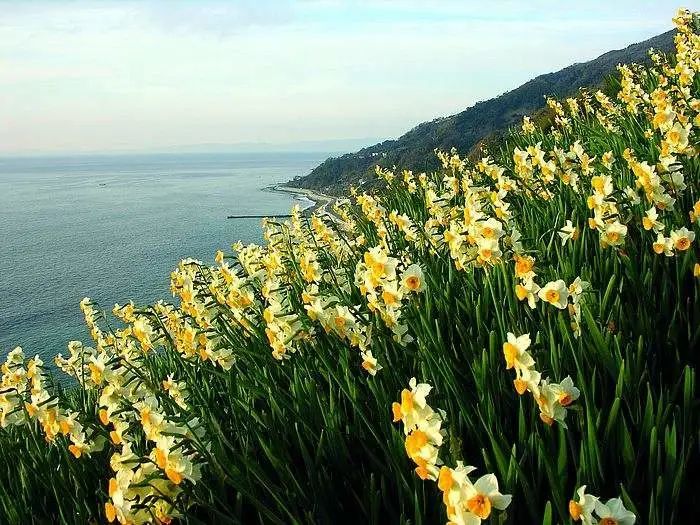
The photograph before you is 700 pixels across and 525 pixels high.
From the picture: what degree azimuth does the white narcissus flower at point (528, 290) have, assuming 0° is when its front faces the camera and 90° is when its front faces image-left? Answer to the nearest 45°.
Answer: approximately 45°

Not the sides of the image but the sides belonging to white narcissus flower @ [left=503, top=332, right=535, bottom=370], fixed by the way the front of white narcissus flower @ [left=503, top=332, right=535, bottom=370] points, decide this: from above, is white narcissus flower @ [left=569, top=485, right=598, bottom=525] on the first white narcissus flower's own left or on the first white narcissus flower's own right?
on the first white narcissus flower's own left

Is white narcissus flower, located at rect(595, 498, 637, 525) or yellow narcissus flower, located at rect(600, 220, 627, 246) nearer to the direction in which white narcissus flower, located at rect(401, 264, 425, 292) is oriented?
the white narcissus flower

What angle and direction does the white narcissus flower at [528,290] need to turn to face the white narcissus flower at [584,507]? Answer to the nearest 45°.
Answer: approximately 45° to its left

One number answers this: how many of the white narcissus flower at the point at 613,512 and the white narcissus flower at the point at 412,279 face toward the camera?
2

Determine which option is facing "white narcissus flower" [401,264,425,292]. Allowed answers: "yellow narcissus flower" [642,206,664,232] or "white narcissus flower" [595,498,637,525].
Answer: the yellow narcissus flower

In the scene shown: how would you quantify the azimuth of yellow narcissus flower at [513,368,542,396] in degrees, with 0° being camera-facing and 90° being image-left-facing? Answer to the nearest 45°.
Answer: approximately 45°

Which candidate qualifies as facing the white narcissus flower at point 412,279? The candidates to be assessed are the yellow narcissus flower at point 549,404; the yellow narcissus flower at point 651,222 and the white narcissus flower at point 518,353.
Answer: the yellow narcissus flower at point 651,222

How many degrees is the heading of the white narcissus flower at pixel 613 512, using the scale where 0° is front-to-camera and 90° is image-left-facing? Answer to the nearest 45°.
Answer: approximately 0°

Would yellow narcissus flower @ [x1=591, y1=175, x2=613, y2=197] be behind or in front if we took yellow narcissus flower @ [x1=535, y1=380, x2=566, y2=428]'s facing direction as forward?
behind

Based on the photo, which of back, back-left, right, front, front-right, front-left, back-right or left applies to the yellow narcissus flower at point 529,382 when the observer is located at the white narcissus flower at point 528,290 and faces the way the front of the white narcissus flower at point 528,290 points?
front-left

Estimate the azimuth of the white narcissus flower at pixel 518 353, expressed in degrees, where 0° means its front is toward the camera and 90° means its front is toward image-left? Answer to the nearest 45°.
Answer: approximately 45°
